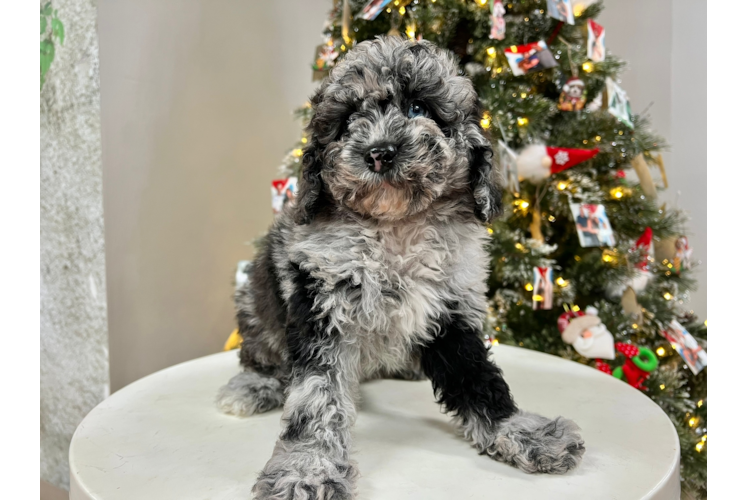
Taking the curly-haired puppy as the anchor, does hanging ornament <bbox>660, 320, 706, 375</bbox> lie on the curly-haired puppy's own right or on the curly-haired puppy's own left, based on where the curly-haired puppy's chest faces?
on the curly-haired puppy's own left

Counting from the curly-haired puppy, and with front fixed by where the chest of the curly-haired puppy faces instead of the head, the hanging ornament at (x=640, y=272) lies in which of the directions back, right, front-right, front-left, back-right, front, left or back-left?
back-left

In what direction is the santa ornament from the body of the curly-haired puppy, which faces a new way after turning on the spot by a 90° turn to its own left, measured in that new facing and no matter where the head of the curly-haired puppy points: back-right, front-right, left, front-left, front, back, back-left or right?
front-left

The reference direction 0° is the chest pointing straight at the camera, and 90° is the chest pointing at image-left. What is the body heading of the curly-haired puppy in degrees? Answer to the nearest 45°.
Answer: approximately 0°

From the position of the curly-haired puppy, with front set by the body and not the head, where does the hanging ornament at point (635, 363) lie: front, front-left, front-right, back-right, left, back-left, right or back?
back-left

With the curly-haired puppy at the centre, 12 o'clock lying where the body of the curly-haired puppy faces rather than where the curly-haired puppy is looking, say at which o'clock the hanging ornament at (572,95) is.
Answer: The hanging ornament is roughly at 7 o'clock from the curly-haired puppy.

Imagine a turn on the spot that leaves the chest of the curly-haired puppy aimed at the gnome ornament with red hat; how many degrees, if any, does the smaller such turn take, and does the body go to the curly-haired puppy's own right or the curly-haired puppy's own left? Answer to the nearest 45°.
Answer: approximately 135° to the curly-haired puppy's own left

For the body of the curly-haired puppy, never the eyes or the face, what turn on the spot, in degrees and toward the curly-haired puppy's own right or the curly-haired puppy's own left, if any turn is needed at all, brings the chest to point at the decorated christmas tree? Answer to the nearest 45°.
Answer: approximately 135° to the curly-haired puppy's own left
